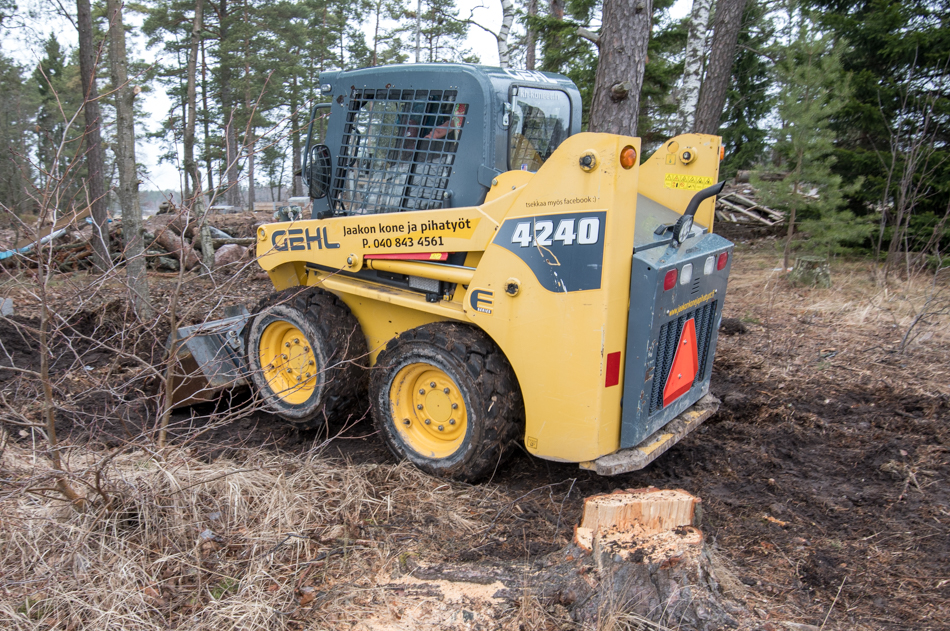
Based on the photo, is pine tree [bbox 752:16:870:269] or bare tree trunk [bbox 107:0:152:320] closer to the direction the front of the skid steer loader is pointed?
the bare tree trunk

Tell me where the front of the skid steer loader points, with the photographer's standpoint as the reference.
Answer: facing away from the viewer and to the left of the viewer

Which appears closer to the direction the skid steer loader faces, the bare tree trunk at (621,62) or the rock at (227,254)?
the rock

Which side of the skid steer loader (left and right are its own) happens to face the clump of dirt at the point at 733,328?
right

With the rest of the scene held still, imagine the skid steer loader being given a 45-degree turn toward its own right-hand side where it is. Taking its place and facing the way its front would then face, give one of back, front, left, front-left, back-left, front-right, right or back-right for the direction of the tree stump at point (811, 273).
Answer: front-right

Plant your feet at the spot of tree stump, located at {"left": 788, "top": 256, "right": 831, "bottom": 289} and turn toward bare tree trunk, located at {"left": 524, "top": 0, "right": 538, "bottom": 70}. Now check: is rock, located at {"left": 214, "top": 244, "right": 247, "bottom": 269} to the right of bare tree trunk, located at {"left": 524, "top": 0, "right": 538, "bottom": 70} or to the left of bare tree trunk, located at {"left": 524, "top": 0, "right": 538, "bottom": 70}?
left

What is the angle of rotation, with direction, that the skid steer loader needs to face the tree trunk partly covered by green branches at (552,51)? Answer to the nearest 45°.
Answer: approximately 45° to its right

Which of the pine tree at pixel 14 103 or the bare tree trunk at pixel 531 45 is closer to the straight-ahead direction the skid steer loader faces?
the pine tree

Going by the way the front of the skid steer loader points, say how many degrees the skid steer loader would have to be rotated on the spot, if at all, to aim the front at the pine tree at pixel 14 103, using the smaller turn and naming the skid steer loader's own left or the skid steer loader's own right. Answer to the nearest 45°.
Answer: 0° — it already faces it

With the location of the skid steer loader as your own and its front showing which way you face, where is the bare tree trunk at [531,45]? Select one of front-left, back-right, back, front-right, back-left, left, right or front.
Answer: front-right

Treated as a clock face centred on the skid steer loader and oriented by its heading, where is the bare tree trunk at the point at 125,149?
The bare tree trunk is roughly at 12 o'clock from the skid steer loader.

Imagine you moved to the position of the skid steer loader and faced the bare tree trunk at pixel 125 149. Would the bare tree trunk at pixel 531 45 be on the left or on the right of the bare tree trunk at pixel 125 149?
right

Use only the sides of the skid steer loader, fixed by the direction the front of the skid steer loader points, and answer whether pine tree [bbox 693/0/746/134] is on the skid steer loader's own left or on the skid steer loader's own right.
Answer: on the skid steer loader's own right
